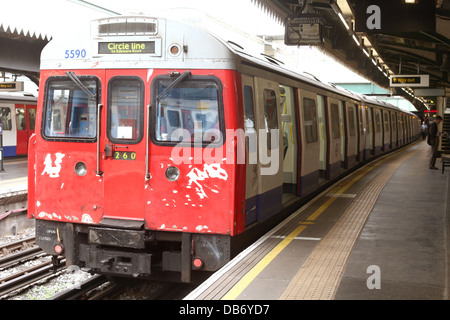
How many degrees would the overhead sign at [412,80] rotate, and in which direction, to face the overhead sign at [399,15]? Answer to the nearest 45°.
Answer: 0° — it already faces it

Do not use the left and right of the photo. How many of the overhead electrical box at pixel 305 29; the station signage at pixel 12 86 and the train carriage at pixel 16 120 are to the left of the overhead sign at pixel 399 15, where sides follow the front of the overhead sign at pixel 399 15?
0

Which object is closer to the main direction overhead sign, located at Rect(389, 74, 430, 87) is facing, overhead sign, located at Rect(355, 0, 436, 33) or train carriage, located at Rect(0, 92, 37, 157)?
the overhead sign

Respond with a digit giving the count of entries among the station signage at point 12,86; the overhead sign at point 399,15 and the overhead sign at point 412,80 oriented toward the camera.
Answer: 3

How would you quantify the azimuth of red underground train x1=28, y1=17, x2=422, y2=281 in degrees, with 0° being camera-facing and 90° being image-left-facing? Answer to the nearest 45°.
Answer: approximately 45°

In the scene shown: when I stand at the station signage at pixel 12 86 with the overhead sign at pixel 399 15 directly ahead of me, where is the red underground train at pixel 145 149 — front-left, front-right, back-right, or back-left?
front-right

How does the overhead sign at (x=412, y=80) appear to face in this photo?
toward the camera

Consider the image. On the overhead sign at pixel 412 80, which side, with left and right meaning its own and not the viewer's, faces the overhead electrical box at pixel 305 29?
front

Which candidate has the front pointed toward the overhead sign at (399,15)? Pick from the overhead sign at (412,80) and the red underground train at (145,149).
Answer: the overhead sign at (412,80)

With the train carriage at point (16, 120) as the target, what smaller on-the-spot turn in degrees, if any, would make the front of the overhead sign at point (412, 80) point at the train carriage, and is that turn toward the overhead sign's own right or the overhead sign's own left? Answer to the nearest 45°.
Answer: approximately 90° to the overhead sign's own right

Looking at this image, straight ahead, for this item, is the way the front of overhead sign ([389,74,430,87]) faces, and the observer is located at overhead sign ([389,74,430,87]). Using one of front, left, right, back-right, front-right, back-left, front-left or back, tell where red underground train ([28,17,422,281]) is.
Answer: front

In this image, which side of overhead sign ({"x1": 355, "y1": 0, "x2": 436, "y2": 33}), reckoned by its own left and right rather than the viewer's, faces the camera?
front

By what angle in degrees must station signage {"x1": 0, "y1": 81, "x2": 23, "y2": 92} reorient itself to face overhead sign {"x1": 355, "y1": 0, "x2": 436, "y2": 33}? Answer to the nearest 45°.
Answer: approximately 45° to its left
